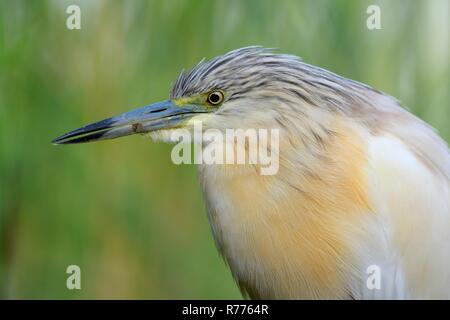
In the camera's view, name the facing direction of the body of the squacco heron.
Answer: to the viewer's left
